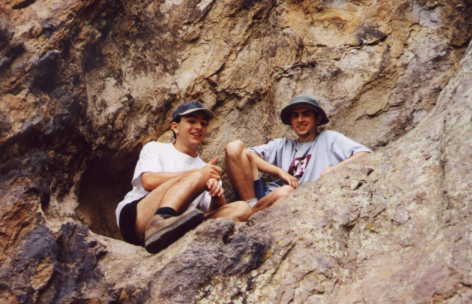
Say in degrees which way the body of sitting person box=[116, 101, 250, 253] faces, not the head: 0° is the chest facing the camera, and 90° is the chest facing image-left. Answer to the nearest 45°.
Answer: approximately 315°

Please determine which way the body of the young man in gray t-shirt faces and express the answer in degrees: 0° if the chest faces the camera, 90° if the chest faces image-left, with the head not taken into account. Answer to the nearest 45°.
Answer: approximately 45°
